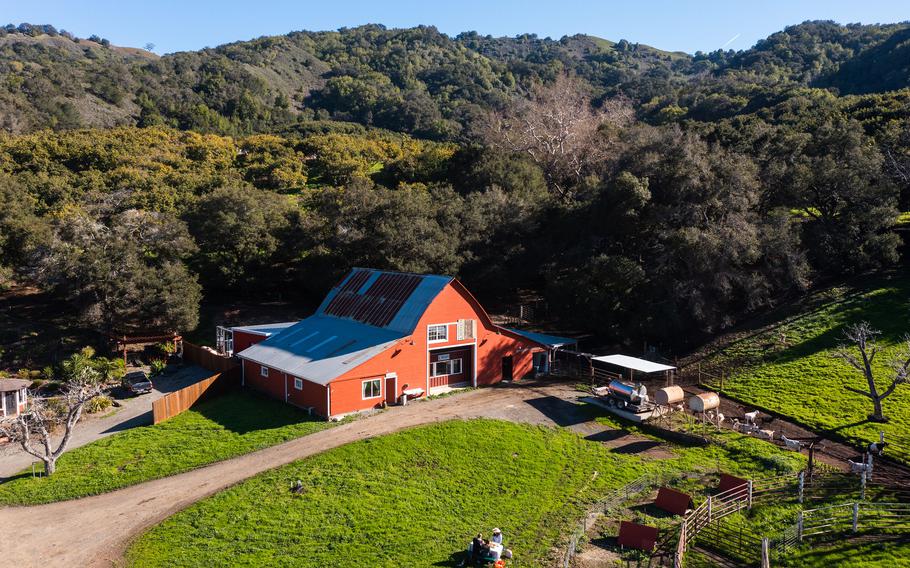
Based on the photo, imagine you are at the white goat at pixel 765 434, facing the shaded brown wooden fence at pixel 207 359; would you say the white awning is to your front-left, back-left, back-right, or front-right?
front-right

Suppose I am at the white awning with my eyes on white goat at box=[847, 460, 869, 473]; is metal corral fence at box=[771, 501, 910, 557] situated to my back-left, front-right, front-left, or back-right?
front-right

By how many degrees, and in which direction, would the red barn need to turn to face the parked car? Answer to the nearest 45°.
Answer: approximately 135° to its right

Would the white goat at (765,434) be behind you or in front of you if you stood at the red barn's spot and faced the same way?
in front

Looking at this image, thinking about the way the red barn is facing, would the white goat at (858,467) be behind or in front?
in front

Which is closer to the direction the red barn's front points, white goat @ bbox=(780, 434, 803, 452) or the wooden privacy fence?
the white goat

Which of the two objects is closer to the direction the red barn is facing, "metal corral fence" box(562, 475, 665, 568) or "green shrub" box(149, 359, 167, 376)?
the metal corral fence

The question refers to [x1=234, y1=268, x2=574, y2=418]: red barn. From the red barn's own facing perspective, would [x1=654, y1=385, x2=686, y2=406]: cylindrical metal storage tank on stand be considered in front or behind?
in front

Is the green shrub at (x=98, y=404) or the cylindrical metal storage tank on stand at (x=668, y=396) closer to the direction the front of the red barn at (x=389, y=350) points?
the cylindrical metal storage tank on stand

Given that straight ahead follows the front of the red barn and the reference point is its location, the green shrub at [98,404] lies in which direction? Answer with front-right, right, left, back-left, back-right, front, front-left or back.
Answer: back-right

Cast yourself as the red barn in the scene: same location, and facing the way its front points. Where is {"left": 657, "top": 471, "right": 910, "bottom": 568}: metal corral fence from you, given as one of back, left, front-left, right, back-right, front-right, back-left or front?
front

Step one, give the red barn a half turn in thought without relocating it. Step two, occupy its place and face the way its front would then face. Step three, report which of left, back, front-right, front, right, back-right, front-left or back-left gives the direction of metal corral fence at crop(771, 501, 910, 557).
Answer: back

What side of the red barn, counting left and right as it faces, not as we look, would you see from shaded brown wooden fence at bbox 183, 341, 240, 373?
back

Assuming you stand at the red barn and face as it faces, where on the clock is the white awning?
The white awning is roughly at 11 o'clock from the red barn.
